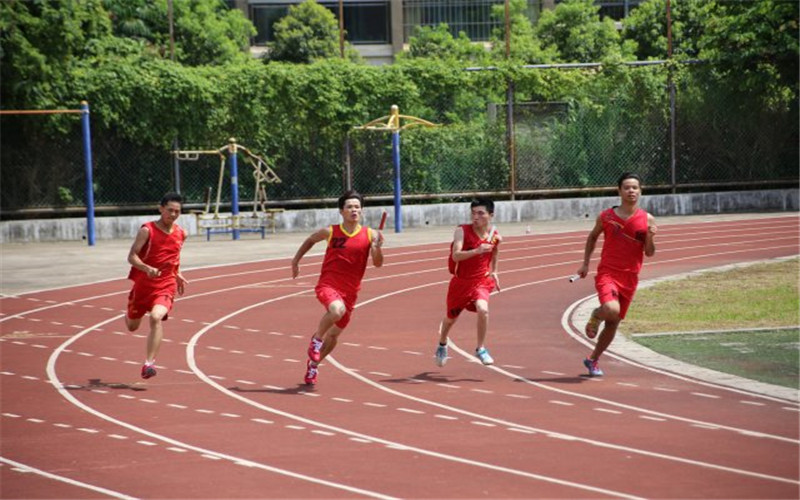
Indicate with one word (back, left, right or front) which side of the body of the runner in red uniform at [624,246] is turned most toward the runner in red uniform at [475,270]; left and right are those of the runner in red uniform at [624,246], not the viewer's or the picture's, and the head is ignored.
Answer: right

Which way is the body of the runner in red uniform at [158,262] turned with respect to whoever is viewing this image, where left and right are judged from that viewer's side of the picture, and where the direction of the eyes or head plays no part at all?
facing the viewer and to the right of the viewer

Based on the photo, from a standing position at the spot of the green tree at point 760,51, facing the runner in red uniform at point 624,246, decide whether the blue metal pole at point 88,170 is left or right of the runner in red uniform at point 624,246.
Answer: right

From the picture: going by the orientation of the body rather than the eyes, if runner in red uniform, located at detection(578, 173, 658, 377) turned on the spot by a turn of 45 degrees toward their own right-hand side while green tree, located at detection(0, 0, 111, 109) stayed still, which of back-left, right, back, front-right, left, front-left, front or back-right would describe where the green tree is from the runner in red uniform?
right

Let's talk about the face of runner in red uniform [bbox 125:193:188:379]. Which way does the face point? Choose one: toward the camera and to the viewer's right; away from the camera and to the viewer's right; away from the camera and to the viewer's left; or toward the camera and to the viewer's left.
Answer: toward the camera and to the viewer's right

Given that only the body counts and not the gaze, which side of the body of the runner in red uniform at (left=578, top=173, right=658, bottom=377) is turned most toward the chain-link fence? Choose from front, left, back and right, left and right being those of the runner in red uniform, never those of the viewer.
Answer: back

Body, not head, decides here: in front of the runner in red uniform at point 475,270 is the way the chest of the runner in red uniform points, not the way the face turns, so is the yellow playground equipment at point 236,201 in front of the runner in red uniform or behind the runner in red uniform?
behind

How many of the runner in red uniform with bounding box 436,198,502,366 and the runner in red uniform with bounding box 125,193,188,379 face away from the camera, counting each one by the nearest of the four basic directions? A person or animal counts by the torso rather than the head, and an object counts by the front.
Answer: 0

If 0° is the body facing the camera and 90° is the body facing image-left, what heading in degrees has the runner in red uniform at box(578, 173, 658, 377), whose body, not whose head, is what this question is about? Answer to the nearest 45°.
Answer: approximately 0°
